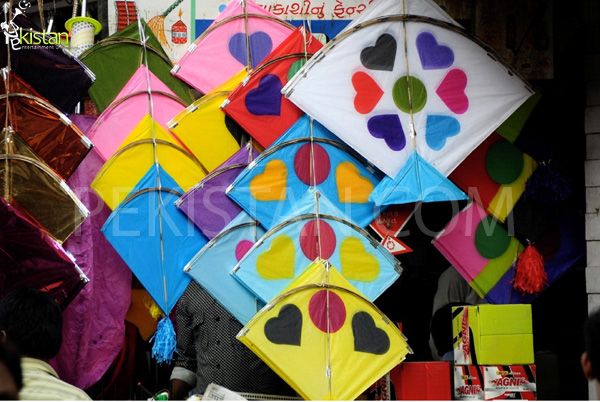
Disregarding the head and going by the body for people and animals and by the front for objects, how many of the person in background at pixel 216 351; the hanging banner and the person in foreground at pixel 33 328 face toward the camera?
2

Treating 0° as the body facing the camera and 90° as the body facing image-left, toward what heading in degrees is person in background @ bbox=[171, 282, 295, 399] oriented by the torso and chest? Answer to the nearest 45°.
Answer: approximately 0°

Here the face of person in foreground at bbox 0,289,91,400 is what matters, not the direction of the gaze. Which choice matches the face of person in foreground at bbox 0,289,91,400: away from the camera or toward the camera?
away from the camera

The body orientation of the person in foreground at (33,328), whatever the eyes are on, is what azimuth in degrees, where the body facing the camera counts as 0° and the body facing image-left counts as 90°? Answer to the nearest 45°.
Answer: approximately 135°

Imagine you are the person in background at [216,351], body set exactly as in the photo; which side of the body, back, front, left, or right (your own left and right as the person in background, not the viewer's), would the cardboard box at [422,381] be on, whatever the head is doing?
left

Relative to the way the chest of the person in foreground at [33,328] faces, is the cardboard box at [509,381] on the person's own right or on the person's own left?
on the person's own right

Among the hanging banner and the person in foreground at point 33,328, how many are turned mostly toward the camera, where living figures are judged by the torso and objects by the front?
1
